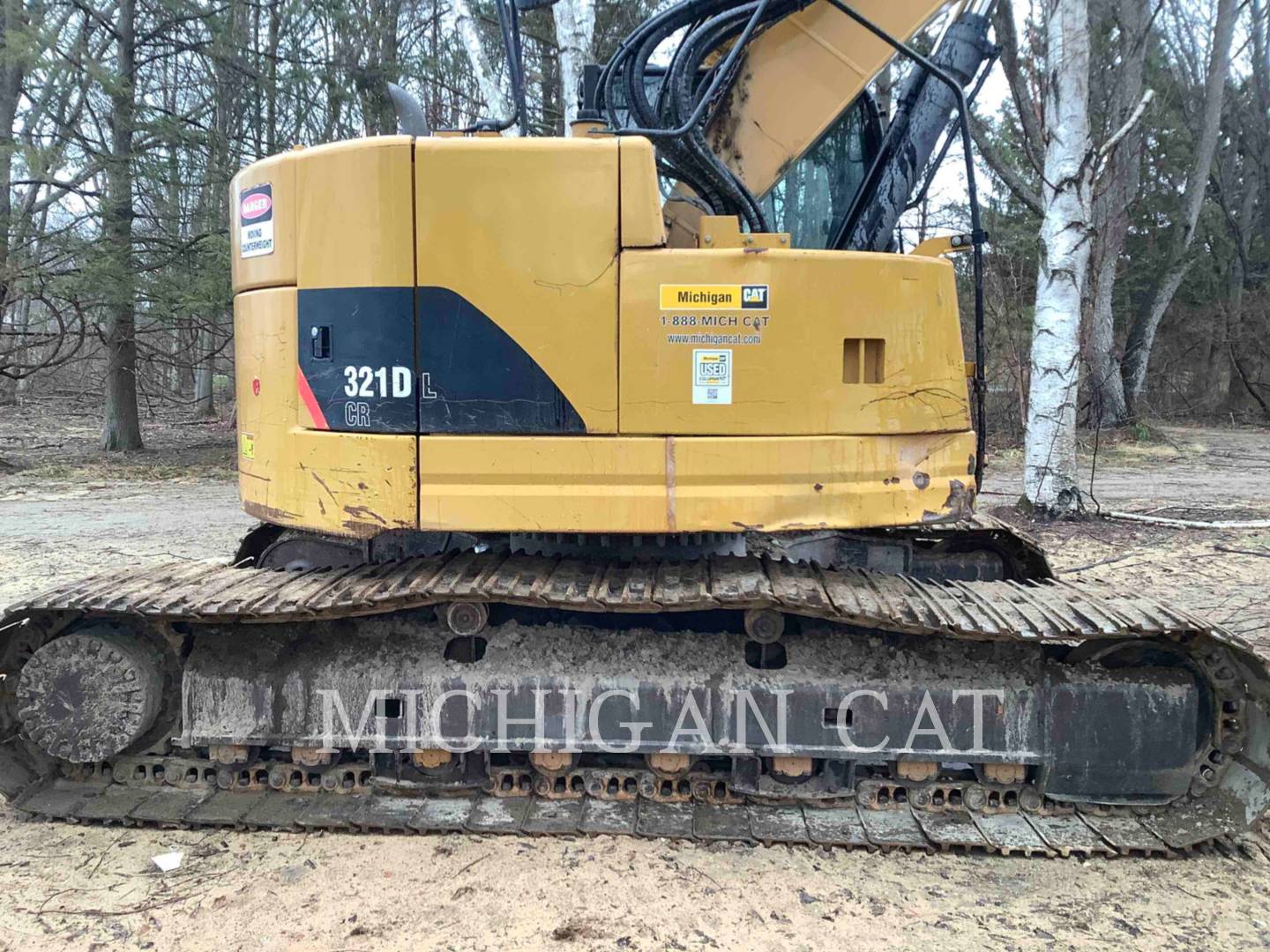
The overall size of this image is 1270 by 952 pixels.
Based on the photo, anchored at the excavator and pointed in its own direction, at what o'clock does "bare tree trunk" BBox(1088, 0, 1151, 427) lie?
The bare tree trunk is roughly at 10 o'clock from the excavator.

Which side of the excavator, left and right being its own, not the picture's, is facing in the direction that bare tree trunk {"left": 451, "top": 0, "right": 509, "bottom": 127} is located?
left

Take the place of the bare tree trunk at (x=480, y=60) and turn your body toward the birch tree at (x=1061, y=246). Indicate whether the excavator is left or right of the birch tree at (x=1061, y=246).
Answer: right

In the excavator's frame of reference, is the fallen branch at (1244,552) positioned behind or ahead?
ahead

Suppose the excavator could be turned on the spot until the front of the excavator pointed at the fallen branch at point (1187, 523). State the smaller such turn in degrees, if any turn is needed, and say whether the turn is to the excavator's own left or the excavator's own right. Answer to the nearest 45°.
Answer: approximately 45° to the excavator's own left

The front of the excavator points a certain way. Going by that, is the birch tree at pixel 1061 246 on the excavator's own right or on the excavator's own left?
on the excavator's own left

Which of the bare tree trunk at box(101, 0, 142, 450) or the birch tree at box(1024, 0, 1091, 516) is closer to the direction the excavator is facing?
the birch tree

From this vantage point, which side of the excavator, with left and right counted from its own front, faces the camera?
right

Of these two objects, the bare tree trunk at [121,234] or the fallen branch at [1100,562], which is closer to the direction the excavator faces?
the fallen branch

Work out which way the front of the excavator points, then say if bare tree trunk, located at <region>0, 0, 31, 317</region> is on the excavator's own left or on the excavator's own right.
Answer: on the excavator's own left
